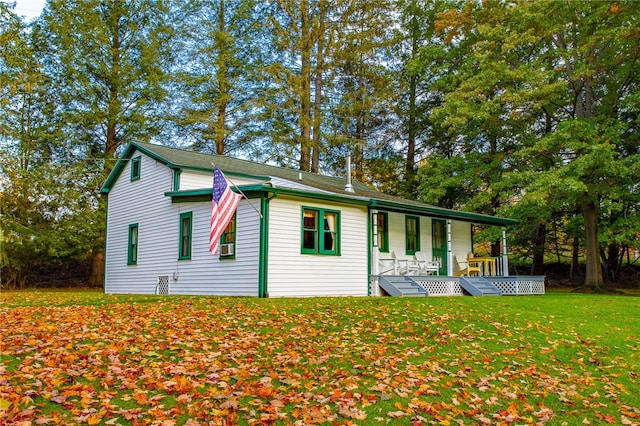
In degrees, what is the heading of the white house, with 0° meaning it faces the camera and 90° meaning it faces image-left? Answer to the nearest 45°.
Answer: approximately 315°

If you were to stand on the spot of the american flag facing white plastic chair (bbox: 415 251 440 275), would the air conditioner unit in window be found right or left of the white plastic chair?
left

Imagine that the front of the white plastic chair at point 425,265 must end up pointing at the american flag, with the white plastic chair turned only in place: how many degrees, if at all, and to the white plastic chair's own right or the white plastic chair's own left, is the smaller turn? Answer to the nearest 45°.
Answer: approximately 90° to the white plastic chair's own right

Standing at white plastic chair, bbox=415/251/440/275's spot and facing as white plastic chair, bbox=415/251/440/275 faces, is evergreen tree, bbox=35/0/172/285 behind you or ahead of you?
behind

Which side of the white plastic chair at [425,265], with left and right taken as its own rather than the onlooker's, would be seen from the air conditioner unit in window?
right

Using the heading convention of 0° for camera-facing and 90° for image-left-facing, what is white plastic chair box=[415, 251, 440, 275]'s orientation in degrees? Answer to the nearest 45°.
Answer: approximately 315°
